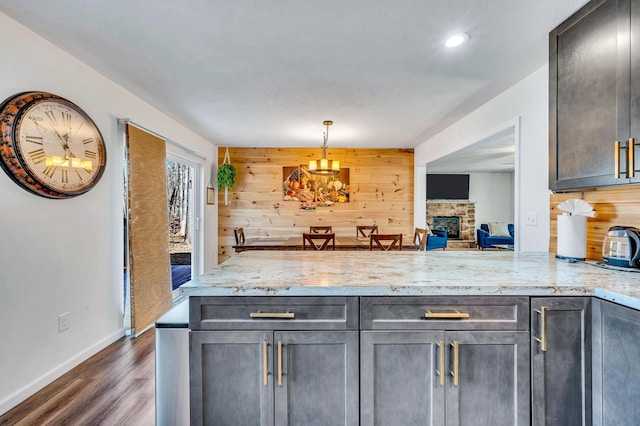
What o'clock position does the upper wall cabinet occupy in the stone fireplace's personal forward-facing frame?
The upper wall cabinet is roughly at 12 o'clock from the stone fireplace.

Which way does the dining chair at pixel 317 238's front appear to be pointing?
away from the camera

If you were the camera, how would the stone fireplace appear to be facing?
facing the viewer

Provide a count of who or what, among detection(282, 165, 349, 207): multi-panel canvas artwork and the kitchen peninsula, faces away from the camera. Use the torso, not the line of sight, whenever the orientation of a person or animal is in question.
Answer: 0

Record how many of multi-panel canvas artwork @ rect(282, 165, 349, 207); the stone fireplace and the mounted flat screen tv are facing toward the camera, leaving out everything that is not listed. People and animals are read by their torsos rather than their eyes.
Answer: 3

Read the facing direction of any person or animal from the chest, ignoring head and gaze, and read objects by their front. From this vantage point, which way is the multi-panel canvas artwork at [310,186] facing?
toward the camera

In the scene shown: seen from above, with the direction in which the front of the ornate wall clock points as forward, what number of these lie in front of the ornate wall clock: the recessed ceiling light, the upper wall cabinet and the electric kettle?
3

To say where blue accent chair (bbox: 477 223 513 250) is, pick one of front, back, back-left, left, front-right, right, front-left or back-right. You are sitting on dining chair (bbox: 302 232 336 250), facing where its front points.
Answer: front-right

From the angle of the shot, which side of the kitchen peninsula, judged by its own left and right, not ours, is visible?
front

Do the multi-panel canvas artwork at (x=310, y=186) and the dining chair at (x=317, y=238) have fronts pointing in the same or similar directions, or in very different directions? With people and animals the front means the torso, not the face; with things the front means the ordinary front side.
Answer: very different directions

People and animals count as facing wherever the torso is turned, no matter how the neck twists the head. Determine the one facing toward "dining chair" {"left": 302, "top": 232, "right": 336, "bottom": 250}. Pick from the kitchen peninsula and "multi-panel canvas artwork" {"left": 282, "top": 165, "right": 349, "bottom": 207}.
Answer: the multi-panel canvas artwork

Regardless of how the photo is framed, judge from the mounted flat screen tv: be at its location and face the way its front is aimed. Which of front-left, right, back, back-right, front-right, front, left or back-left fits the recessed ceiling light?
front

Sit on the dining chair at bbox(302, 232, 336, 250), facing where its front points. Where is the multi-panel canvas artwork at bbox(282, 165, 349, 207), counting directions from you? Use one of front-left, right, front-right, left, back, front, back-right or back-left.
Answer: front
